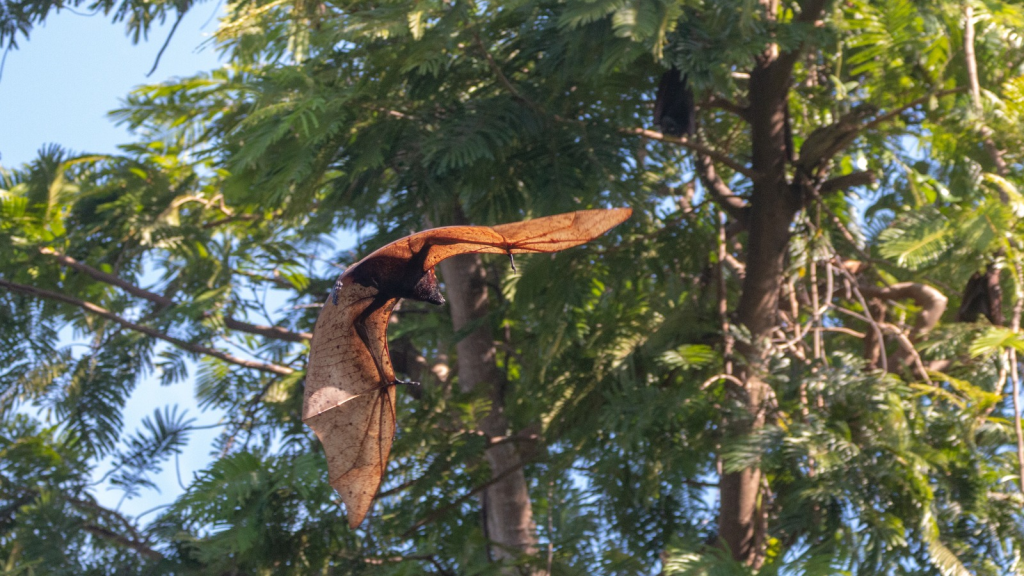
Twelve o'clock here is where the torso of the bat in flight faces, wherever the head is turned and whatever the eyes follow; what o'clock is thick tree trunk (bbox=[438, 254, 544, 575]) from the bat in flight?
The thick tree trunk is roughly at 9 o'clock from the bat in flight.

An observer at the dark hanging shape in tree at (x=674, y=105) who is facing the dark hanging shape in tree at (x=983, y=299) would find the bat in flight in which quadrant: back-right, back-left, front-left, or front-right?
back-right

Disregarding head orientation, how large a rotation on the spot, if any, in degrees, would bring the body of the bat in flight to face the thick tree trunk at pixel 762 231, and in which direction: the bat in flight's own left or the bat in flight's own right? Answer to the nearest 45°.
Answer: approximately 45° to the bat in flight's own left

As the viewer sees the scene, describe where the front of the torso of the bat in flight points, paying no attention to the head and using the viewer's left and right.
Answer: facing to the right of the viewer
